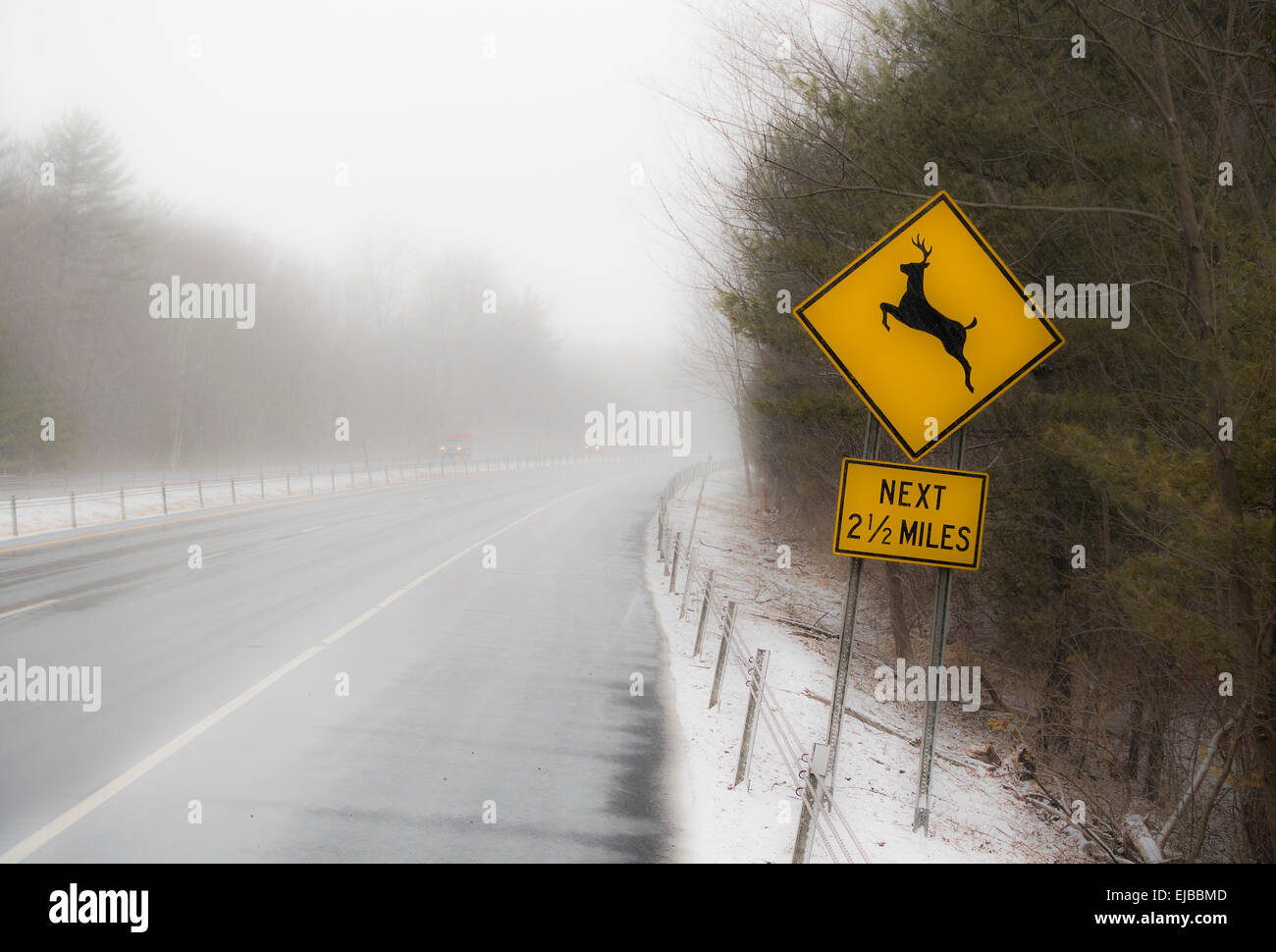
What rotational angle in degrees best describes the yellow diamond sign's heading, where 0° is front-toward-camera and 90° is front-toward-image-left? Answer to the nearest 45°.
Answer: approximately 0°

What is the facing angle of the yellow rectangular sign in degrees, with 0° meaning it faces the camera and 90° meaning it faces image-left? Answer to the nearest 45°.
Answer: approximately 0°

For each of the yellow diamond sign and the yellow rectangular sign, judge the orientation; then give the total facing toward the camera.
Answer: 2

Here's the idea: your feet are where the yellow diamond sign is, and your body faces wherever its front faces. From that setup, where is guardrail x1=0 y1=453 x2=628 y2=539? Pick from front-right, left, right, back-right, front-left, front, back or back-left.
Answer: back-right

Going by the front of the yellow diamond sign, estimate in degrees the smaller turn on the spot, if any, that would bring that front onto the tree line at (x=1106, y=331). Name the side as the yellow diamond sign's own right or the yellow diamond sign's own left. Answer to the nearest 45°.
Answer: approximately 180°

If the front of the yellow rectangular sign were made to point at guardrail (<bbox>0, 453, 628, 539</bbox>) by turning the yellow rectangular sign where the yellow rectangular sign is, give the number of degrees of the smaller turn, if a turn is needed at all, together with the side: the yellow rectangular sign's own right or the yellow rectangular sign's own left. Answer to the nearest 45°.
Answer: approximately 135° to the yellow rectangular sign's own right
